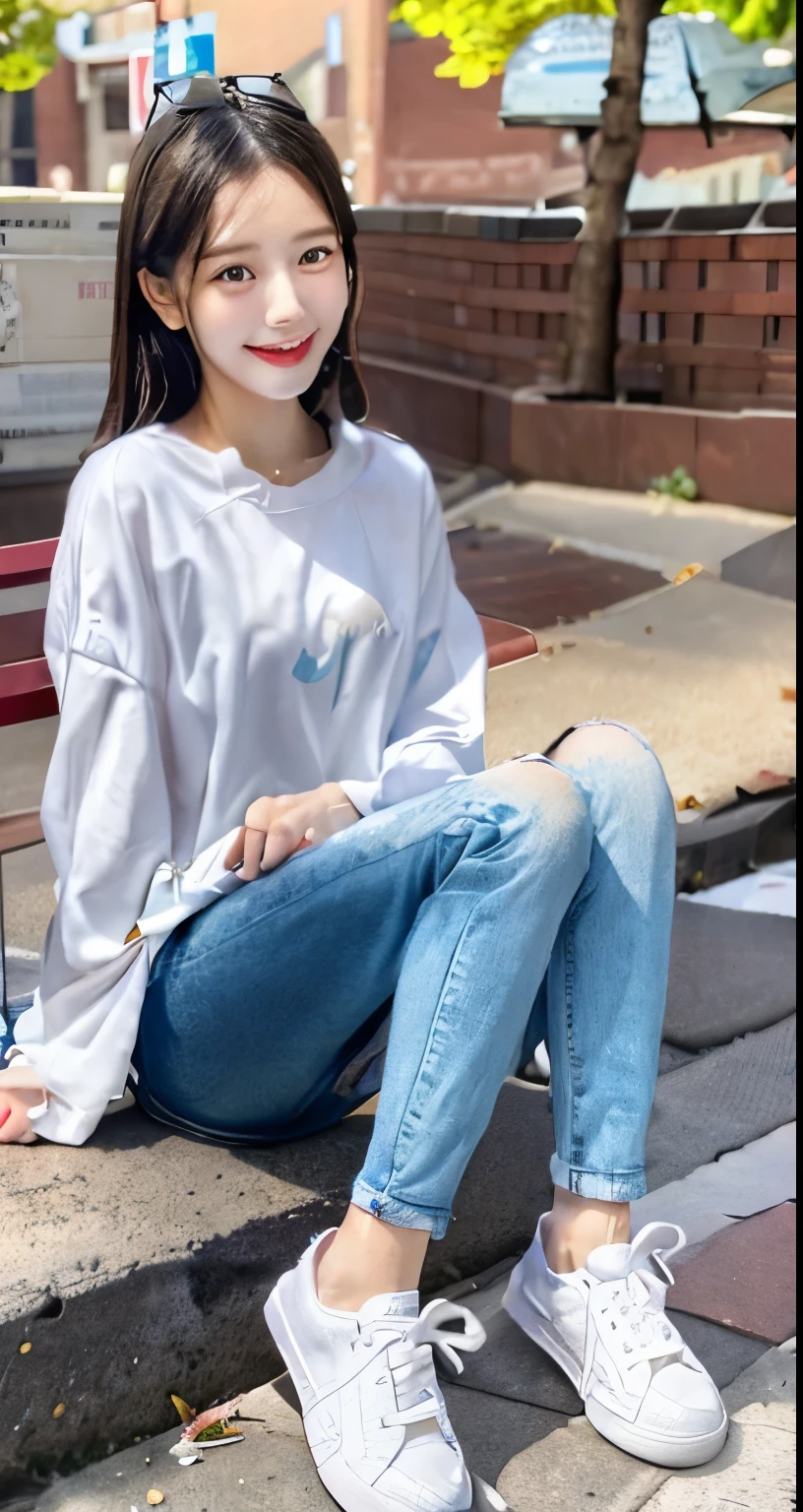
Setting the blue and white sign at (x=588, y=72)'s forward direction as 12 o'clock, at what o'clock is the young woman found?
The young woman is roughly at 12 o'clock from the blue and white sign.

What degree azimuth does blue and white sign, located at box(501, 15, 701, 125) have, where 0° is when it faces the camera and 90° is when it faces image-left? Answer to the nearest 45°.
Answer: approximately 0°

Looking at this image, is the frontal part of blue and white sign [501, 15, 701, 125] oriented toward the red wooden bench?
yes

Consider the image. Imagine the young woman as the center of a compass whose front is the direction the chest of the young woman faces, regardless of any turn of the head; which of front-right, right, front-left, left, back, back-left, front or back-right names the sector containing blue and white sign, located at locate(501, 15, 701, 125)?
back-left

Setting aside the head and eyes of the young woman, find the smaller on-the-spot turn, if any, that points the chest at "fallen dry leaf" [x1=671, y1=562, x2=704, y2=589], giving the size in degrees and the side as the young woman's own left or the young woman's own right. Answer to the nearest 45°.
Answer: approximately 135° to the young woman's own left

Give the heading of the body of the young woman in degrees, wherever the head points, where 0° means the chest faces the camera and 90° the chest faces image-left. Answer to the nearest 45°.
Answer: approximately 315°
